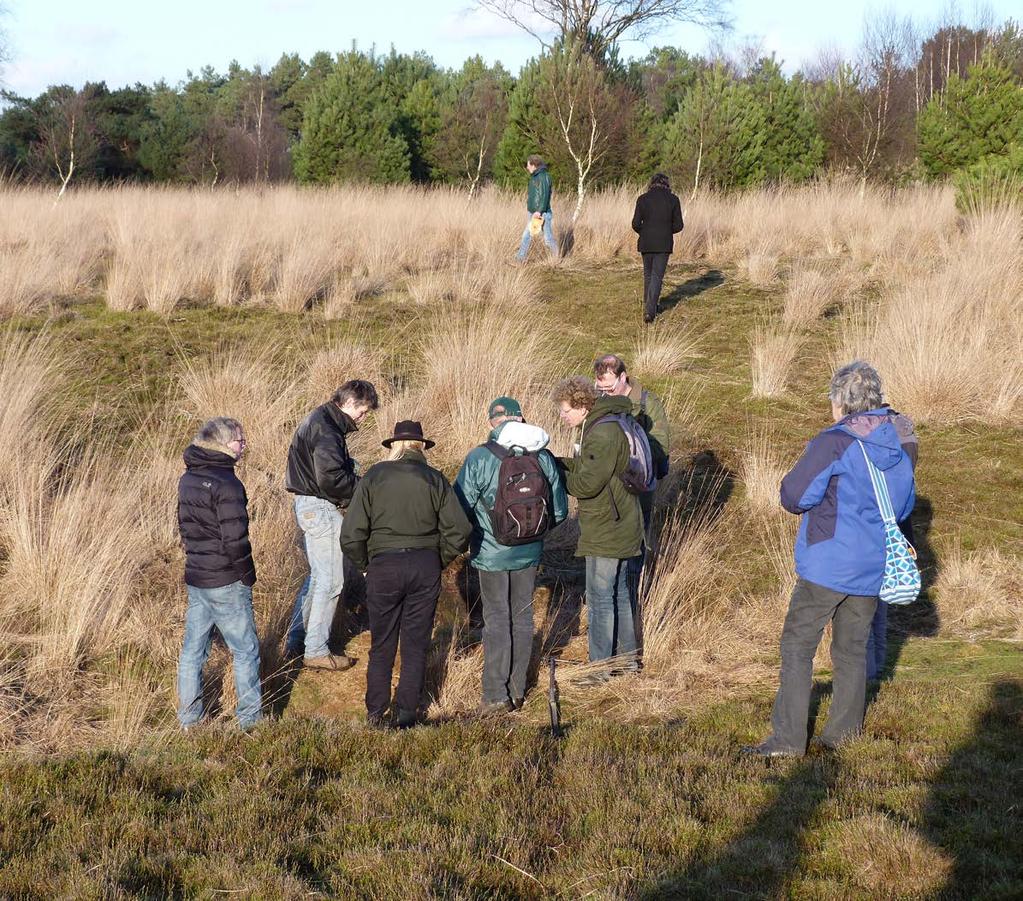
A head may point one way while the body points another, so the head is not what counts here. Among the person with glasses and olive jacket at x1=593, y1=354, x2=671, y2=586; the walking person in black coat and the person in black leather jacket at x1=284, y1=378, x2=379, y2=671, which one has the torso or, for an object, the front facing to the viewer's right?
the person in black leather jacket

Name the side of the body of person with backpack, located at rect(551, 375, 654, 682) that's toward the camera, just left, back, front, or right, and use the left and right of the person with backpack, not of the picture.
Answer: left

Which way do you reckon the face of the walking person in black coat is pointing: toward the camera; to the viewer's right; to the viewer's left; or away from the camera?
away from the camera

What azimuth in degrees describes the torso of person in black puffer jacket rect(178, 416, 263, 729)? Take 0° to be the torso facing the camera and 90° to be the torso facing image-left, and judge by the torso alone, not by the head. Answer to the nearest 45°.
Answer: approximately 225°

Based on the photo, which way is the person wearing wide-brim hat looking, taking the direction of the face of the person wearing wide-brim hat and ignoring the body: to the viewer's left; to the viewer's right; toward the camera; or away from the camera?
away from the camera

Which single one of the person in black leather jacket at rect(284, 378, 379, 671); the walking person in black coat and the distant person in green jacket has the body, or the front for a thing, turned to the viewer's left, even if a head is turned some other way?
the distant person in green jacket

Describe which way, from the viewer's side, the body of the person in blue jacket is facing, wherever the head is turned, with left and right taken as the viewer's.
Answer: facing away from the viewer and to the left of the viewer

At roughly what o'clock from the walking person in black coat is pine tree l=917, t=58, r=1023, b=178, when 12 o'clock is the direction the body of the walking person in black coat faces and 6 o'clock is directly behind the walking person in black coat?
The pine tree is roughly at 1 o'clock from the walking person in black coat.

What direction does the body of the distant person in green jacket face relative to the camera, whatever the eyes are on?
to the viewer's left

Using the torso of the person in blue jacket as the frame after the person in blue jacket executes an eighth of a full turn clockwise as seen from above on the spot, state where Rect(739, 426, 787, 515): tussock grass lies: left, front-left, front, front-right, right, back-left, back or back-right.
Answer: front

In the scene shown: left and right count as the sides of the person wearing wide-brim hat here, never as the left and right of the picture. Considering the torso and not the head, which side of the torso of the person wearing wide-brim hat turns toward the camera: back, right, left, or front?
back

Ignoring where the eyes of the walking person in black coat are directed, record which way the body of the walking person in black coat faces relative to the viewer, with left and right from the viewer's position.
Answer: facing away from the viewer

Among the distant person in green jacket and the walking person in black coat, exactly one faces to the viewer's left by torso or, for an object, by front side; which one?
the distant person in green jacket

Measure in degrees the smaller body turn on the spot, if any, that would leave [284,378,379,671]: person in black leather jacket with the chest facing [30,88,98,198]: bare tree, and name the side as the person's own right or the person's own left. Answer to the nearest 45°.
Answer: approximately 90° to the person's own left

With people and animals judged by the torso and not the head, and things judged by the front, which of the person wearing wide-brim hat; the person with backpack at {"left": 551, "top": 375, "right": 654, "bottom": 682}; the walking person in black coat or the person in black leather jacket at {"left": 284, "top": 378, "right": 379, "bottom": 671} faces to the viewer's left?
the person with backpack

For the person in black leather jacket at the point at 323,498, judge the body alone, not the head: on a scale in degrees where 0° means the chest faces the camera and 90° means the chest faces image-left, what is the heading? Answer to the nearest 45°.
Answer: approximately 270°

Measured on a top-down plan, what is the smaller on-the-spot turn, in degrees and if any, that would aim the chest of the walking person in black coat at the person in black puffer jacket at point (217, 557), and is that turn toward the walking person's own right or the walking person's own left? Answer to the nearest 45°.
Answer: approximately 180°

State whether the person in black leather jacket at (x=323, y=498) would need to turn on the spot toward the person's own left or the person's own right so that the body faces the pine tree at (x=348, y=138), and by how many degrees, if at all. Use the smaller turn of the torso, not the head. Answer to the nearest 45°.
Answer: approximately 90° to the person's own left
